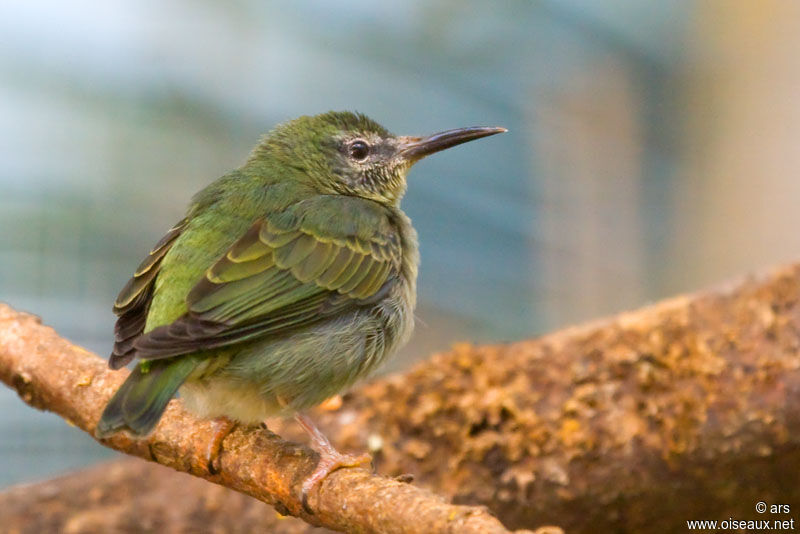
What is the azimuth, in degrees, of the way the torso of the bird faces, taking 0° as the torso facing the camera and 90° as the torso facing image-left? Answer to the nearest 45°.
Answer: approximately 225°

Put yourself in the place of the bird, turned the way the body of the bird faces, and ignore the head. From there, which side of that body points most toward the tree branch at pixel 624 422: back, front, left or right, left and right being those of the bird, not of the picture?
front
